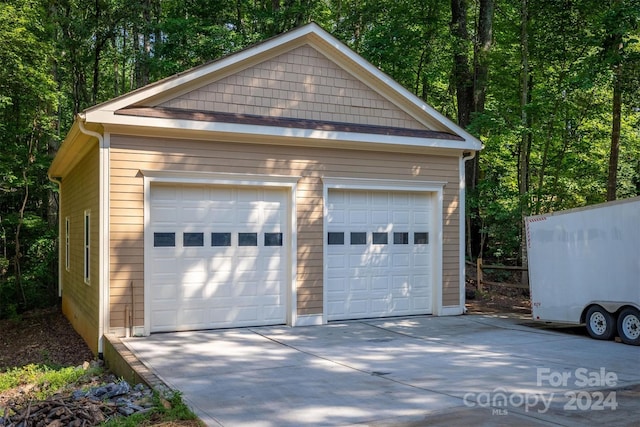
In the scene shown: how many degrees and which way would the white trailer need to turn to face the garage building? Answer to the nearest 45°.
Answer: approximately 135° to its right

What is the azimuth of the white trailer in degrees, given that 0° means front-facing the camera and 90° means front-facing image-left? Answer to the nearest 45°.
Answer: approximately 315°

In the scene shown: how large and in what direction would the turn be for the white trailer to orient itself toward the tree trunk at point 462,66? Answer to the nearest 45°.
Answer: approximately 135° to its left
